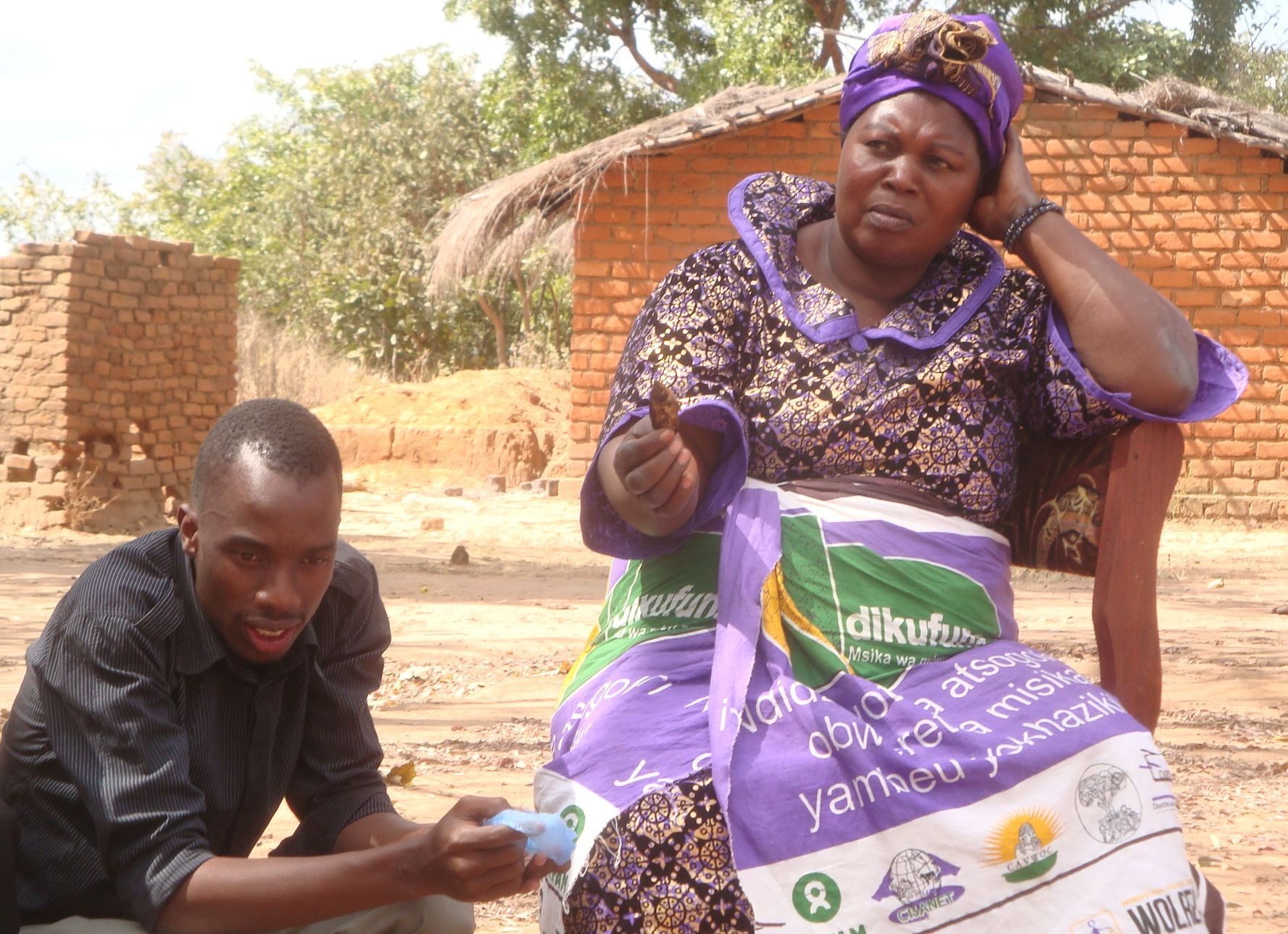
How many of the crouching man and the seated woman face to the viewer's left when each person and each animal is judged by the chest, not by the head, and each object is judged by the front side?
0

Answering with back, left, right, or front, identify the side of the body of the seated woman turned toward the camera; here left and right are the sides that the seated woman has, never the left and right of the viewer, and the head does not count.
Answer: front

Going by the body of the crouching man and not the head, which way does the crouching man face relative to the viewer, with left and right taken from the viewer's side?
facing the viewer and to the right of the viewer

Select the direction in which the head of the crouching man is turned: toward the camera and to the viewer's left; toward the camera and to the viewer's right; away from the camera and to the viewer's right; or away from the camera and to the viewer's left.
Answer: toward the camera and to the viewer's right

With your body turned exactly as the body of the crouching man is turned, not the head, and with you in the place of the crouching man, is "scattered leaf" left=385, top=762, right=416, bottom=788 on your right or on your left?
on your left

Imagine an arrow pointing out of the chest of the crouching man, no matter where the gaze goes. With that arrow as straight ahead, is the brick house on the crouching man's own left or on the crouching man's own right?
on the crouching man's own left

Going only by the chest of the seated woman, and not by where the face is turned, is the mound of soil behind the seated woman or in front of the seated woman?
behind
